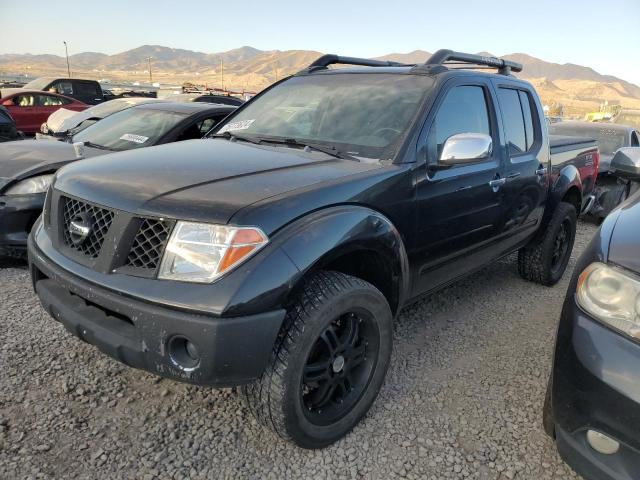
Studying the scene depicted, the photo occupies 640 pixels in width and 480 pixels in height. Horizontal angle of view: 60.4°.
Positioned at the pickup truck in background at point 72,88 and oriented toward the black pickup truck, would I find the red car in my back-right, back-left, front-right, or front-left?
front-right

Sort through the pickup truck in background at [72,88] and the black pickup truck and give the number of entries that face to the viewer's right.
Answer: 0

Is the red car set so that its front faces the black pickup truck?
no

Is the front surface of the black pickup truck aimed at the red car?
no

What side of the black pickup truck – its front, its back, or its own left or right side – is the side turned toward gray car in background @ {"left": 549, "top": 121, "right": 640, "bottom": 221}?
back

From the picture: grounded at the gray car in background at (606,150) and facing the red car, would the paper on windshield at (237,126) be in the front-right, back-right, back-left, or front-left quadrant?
front-left

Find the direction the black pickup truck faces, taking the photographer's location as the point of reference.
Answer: facing the viewer and to the left of the viewer

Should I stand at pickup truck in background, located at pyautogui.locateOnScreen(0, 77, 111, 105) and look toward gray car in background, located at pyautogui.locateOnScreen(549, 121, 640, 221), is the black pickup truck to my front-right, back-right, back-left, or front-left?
front-right
